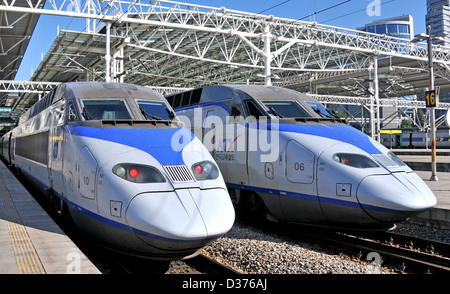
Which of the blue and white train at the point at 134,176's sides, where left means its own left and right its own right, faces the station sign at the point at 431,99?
left

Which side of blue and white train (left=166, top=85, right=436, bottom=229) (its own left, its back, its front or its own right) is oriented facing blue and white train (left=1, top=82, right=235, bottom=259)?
right

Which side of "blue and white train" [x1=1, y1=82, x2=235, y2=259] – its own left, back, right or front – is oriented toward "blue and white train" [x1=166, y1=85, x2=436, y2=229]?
left

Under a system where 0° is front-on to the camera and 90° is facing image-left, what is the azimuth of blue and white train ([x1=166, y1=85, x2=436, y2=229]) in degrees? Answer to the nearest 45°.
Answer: approximately 315°

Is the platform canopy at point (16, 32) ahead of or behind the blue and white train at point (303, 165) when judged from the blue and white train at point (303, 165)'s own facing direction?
behind

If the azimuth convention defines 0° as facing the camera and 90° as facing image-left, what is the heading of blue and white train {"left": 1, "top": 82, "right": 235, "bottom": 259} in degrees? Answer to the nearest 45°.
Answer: approximately 315°

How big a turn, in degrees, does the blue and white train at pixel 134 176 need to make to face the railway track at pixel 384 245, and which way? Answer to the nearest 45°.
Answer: approximately 45° to its left
